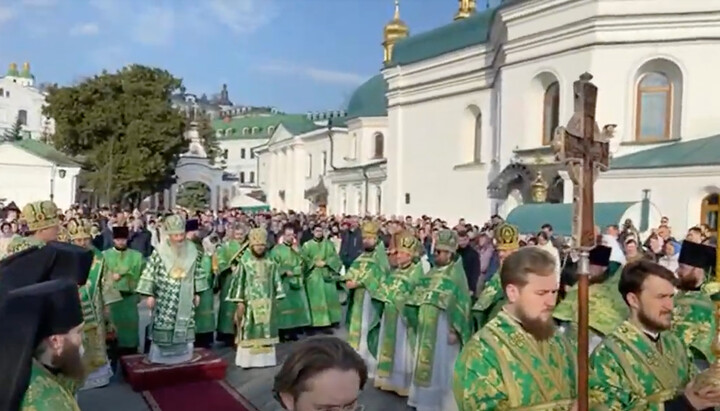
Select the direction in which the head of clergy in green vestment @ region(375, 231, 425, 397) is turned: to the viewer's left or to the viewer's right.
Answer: to the viewer's left

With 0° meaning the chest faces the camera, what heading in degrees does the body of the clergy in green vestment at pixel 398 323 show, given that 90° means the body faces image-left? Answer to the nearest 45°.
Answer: approximately 45°

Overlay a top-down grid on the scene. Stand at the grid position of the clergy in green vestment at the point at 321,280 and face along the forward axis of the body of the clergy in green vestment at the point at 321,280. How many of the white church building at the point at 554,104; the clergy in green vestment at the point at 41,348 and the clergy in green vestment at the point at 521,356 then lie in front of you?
2

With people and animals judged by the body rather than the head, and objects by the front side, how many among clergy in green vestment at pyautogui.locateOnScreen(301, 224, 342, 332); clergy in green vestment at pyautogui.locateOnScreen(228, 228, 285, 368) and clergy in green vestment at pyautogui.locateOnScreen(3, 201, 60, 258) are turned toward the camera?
2

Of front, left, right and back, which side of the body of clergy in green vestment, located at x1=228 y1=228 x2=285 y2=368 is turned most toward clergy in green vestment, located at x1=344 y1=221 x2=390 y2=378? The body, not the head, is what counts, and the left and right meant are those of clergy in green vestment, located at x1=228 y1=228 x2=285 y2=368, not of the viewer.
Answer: left

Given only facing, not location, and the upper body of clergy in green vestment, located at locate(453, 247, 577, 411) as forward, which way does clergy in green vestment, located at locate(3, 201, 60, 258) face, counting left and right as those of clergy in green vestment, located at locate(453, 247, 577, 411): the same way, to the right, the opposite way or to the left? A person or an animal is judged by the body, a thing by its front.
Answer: to the left

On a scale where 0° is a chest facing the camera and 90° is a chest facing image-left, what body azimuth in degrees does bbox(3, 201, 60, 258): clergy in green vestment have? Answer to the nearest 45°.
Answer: approximately 270°

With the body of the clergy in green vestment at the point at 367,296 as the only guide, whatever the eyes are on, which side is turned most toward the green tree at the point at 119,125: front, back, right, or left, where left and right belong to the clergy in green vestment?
right

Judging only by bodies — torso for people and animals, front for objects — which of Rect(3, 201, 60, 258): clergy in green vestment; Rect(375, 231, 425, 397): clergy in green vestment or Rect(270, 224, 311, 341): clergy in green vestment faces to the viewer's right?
Rect(3, 201, 60, 258): clergy in green vestment
